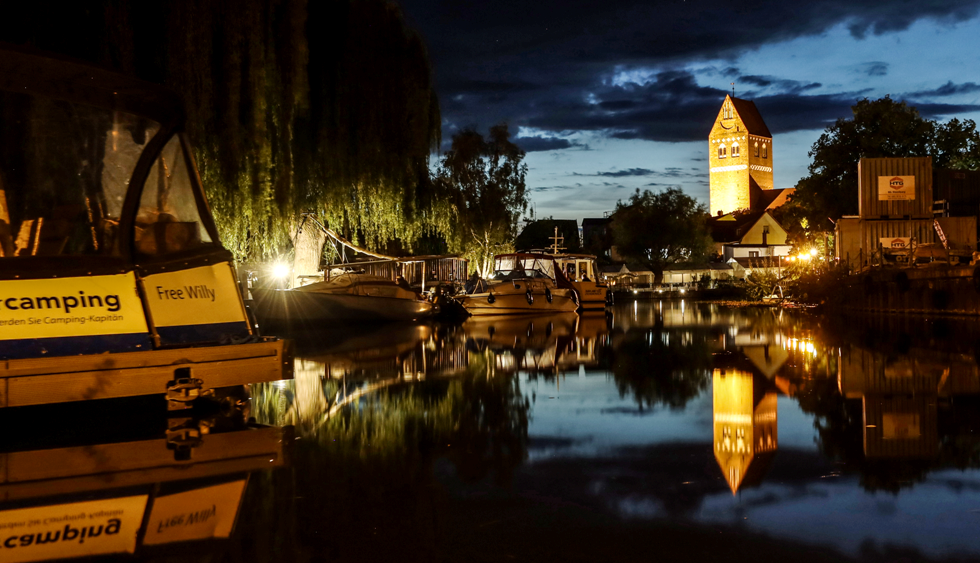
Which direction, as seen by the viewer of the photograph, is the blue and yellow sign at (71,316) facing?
facing the viewer

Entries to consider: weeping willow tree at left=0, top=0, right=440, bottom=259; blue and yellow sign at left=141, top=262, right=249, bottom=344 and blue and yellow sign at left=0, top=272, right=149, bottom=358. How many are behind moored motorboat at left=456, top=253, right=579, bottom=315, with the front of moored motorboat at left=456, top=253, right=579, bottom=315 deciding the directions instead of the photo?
0

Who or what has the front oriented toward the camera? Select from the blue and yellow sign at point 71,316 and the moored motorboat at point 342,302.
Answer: the blue and yellow sign

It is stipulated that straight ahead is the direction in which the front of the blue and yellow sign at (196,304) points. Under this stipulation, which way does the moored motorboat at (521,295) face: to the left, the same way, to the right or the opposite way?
to the right

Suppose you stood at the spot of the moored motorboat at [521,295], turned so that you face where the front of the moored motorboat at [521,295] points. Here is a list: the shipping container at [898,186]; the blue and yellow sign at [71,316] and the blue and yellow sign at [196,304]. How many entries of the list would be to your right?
0

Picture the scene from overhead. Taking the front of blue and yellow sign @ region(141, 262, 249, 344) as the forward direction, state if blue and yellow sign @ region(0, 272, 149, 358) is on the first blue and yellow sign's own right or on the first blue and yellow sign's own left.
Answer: on the first blue and yellow sign's own right

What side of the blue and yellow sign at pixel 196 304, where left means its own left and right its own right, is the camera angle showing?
front

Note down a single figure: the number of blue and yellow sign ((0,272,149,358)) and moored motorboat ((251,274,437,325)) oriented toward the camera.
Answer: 1

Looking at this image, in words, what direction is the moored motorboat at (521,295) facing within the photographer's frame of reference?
facing the viewer and to the left of the viewer

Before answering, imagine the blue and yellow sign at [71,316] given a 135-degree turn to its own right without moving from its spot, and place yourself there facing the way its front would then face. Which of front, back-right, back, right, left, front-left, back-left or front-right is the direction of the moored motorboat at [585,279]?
right

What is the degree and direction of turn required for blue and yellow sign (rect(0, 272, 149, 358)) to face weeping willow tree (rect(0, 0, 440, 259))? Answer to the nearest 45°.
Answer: approximately 135° to its left
